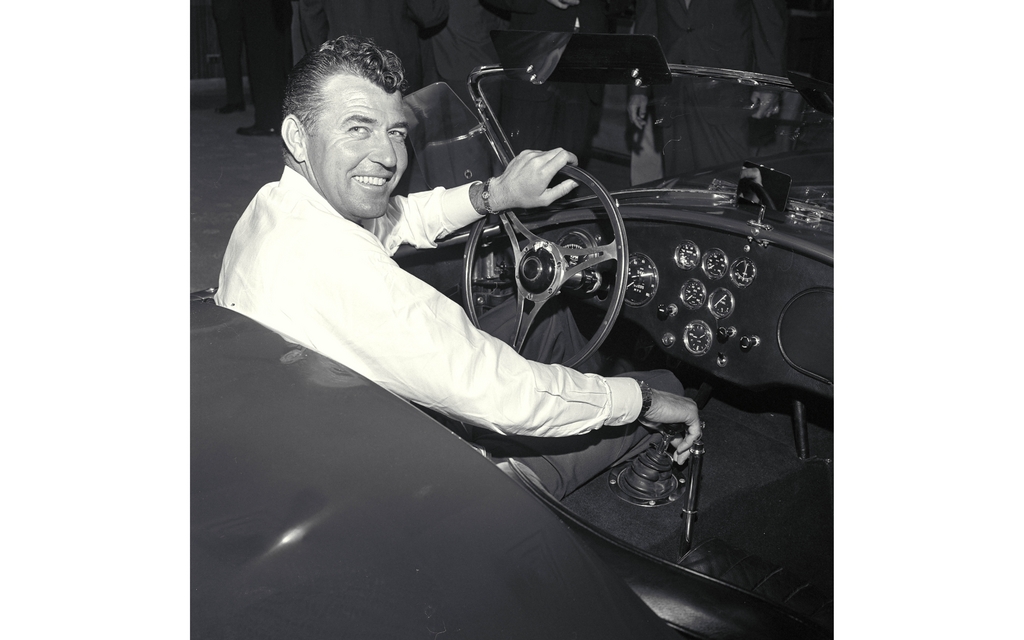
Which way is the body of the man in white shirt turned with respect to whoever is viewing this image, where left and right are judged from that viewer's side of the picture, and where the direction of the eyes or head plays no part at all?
facing to the right of the viewer

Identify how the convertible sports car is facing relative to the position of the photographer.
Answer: facing away from the viewer and to the right of the viewer
